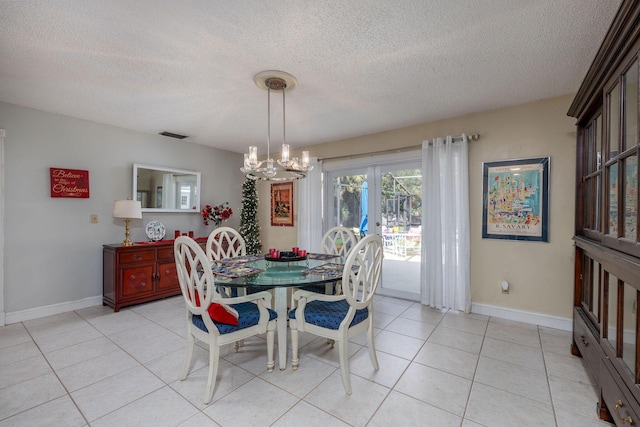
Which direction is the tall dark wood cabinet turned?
to the viewer's left

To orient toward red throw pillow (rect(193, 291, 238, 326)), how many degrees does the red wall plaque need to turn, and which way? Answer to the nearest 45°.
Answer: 0° — it already faces it

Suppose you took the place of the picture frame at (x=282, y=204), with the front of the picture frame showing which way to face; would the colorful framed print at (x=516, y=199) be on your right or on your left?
on your left

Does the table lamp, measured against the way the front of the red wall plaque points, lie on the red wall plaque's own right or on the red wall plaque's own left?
on the red wall plaque's own left

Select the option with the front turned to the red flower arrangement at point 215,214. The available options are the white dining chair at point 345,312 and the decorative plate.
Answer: the white dining chair

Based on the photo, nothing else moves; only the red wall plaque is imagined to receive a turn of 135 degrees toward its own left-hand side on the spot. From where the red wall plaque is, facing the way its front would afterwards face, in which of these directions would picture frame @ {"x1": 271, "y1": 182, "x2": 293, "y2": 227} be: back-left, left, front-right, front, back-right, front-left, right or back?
front-right

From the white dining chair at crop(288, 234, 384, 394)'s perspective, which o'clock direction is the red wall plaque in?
The red wall plaque is roughly at 11 o'clock from the white dining chair.

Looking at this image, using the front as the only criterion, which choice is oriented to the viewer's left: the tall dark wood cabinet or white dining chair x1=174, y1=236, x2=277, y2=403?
the tall dark wood cabinet

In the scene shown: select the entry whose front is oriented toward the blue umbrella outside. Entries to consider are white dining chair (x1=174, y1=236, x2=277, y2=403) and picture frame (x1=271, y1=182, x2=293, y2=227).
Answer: the white dining chair

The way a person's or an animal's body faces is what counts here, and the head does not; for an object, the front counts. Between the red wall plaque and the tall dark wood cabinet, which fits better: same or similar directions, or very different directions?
very different directions
